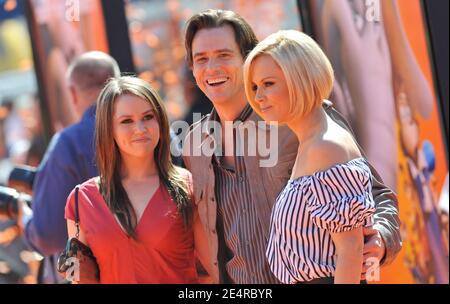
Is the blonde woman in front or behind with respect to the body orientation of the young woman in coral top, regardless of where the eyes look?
in front

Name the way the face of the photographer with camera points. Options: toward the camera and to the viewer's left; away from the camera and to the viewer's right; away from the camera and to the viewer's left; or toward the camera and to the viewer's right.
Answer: away from the camera and to the viewer's left

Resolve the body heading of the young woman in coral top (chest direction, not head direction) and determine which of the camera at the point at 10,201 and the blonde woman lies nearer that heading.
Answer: the blonde woman

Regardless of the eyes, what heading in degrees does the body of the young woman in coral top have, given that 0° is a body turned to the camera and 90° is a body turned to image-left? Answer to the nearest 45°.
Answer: approximately 0°

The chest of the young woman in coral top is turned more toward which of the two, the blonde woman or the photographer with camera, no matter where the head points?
the blonde woman

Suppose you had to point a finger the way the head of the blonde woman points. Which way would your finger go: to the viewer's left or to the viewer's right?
to the viewer's left

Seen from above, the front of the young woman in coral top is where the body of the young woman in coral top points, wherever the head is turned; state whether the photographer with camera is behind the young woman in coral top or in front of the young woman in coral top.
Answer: behind
